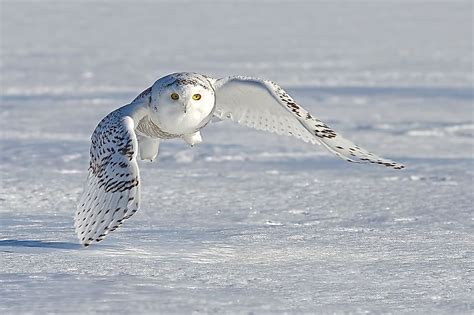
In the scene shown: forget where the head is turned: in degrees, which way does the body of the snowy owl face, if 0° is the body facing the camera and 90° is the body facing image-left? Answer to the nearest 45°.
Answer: approximately 315°
